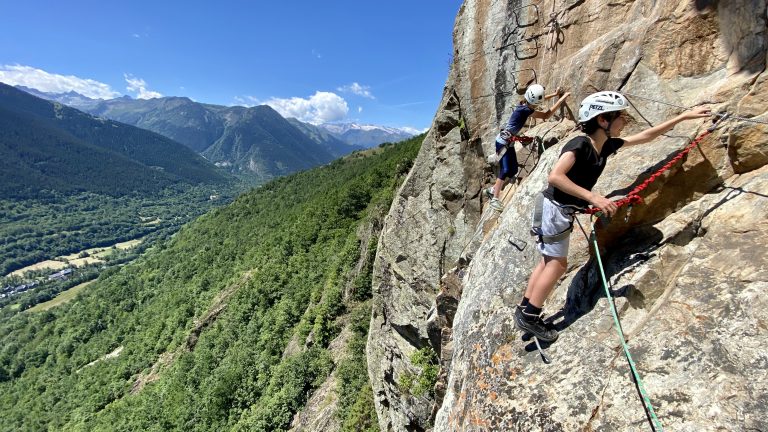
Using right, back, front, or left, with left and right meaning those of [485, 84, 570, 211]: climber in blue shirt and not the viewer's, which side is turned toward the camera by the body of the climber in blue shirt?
right

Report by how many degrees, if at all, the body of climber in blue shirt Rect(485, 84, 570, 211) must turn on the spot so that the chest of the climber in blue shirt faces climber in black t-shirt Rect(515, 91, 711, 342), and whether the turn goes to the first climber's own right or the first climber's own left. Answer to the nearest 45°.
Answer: approximately 90° to the first climber's own right
